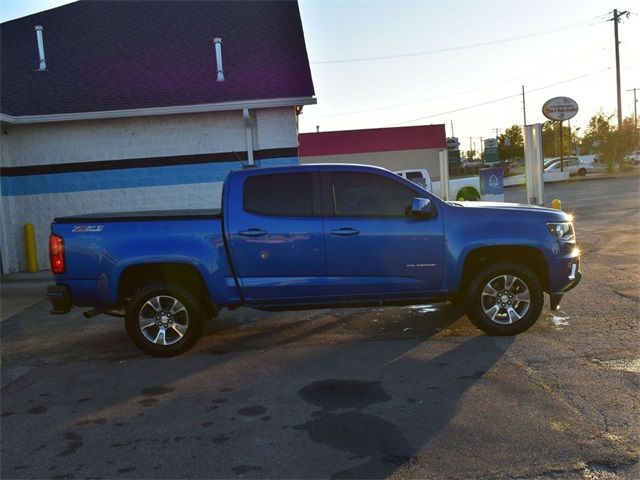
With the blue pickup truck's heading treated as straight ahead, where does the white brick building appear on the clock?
The white brick building is roughly at 8 o'clock from the blue pickup truck.

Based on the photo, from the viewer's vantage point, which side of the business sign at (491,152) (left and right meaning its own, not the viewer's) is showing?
front

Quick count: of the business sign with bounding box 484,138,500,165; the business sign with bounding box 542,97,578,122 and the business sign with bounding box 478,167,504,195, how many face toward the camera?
3

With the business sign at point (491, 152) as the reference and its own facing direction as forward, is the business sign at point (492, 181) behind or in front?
in front

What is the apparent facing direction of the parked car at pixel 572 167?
to the viewer's left

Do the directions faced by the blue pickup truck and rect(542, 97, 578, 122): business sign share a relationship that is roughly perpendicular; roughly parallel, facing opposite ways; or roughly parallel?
roughly perpendicular

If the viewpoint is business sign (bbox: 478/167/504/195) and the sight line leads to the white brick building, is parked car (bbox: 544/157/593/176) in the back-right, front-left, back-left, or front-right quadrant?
back-right

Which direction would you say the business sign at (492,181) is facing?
toward the camera

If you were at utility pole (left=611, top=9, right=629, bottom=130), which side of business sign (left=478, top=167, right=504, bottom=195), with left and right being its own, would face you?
back

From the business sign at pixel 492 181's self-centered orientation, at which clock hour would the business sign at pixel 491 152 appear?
the business sign at pixel 491 152 is roughly at 6 o'clock from the business sign at pixel 492 181.

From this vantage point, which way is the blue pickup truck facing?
to the viewer's right

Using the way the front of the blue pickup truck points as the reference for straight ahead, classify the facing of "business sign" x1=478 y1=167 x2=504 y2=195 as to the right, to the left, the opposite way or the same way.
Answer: to the right

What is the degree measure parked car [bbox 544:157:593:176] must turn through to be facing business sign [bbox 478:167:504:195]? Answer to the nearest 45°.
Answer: approximately 90° to its left

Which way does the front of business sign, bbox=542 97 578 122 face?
toward the camera
